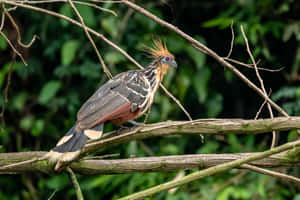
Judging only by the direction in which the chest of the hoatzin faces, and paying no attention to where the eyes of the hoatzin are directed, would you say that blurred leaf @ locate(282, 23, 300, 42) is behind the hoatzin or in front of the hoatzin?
in front

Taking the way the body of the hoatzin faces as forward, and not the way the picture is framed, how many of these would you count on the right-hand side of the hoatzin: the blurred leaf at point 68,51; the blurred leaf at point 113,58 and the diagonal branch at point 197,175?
1

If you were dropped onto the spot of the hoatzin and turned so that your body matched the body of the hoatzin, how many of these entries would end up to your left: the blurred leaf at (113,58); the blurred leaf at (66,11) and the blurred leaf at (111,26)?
3

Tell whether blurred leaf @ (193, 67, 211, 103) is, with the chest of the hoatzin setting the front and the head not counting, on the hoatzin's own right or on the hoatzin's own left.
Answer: on the hoatzin's own left

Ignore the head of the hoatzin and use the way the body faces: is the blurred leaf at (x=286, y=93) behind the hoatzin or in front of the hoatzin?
in front

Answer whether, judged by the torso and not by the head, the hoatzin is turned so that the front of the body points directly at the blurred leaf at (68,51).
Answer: no

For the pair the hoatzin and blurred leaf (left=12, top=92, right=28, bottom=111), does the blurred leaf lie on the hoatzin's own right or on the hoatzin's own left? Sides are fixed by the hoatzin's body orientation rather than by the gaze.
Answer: on the hoatzin's own left

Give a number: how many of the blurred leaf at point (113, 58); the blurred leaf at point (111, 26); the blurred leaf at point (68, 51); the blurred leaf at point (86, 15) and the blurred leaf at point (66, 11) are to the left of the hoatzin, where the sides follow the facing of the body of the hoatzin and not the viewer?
5

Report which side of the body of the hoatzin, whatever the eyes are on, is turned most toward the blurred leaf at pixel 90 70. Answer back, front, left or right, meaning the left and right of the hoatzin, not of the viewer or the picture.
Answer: left

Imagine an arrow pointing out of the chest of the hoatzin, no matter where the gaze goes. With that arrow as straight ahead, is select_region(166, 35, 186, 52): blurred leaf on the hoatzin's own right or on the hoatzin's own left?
on the hoatzin's own left

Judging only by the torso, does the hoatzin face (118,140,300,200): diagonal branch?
yes

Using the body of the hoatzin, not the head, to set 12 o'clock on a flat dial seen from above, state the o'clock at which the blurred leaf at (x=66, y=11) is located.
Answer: The blurred leaf is roughly at 9 o'clock from the hoatzin.

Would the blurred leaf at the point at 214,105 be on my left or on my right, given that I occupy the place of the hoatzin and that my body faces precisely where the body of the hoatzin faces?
on my left

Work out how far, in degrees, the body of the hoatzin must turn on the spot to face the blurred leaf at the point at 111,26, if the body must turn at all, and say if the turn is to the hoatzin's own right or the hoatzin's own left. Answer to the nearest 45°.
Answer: approximately 90° to the hoatzin's own left

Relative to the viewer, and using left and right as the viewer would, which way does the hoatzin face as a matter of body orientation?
facing to the right of the viewer

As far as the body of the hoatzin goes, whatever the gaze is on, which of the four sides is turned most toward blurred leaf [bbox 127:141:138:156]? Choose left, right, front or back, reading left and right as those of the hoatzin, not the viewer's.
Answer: left

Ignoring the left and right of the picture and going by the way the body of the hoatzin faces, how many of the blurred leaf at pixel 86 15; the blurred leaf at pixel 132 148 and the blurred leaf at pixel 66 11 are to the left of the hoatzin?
3
